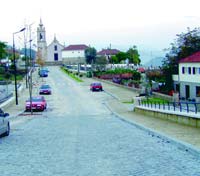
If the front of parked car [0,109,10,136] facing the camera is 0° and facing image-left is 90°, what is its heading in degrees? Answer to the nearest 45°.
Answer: approximately 0°

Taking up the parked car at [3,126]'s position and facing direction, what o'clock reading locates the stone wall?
The stone wall is roughly at 8 o'clock from the parked car.
